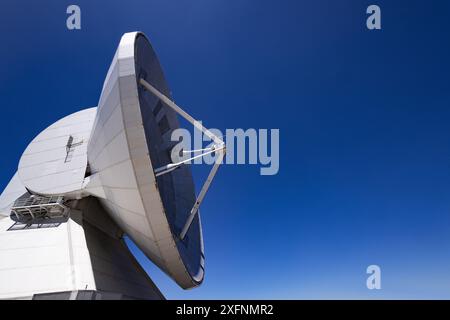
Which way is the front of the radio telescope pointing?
to the viewer's right
